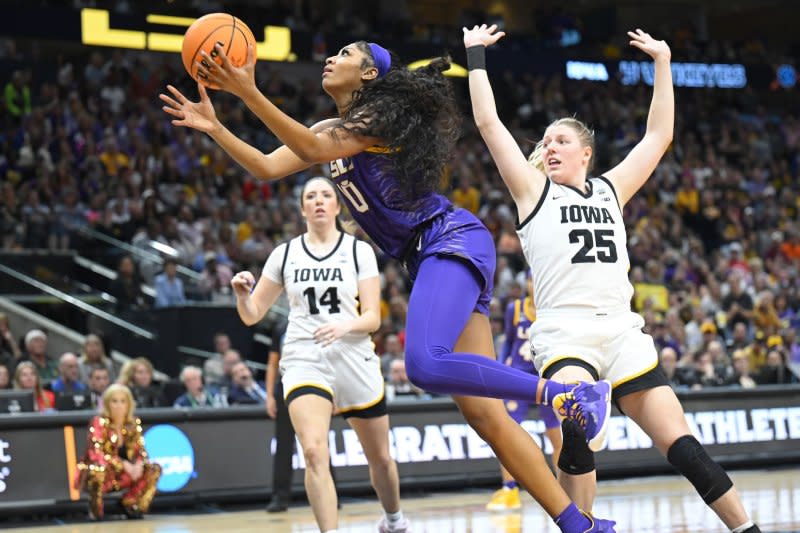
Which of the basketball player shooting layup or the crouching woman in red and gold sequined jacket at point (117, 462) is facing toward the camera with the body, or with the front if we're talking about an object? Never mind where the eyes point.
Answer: the crouching woman in red and gold sequined jacket

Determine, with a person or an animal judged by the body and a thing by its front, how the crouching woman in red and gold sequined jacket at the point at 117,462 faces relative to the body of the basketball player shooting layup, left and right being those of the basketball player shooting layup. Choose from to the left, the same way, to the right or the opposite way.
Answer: to the left

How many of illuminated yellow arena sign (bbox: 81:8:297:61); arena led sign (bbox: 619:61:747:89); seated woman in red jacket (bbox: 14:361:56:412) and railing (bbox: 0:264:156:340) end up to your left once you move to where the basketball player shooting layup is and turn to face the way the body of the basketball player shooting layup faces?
0

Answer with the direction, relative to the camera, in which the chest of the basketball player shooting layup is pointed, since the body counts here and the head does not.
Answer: to the viewer's left

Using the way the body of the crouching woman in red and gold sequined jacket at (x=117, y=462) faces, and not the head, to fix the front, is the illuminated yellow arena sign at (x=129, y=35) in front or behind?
behind

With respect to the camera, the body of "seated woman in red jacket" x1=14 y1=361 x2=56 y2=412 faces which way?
toward the camera

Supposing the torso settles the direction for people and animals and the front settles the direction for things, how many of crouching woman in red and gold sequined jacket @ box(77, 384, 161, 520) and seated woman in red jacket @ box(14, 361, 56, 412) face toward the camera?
2

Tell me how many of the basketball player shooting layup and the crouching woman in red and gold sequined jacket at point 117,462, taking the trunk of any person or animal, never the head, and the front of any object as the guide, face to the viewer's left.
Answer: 1

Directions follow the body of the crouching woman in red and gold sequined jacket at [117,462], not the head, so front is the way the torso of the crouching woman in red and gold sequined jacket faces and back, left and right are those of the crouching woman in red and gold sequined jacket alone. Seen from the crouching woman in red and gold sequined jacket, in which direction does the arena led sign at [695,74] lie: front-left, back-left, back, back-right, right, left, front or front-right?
back-left

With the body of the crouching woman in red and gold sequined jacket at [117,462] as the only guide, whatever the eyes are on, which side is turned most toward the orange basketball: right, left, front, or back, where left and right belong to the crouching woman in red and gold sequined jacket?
front

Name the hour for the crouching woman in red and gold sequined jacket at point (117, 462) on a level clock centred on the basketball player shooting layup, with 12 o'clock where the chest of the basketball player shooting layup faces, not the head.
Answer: The crouching woman in red and gold sequined jacket is roughly at 2 o'clock from the basketball player shooting layup.

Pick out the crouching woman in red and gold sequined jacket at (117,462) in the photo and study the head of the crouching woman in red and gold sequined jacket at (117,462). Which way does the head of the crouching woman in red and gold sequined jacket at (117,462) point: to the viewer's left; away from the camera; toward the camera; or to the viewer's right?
toward the camera

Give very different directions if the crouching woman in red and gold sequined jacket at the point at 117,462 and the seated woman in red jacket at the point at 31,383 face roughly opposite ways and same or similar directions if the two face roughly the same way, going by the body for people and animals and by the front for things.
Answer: same or similar directions

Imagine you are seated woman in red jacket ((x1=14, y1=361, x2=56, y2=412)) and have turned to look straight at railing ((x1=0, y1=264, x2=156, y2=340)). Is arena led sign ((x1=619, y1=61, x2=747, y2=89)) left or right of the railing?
right

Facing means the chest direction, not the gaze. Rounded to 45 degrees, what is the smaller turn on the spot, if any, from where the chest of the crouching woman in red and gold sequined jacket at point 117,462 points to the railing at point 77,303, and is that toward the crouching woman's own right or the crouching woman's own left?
approximately 180°

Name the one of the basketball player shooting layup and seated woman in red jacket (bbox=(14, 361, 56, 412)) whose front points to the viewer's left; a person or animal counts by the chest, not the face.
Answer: the basketball player shooting layup
